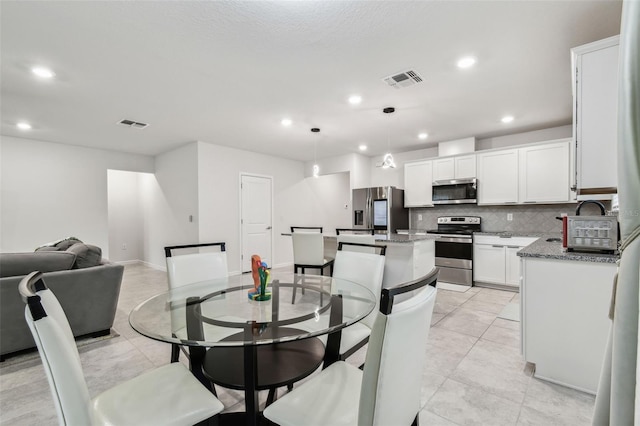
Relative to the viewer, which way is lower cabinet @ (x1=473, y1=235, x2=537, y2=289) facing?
toward the camera

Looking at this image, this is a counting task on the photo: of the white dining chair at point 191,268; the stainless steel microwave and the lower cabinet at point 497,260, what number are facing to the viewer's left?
0

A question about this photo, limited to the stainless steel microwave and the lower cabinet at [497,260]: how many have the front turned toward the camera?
2

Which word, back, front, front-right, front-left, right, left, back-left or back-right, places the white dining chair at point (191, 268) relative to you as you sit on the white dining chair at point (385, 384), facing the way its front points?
front

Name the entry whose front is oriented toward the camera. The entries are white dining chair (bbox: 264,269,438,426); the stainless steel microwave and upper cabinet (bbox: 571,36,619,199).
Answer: the stainless steel microwave

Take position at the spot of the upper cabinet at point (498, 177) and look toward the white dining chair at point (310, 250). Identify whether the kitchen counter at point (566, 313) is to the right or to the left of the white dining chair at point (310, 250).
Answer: left

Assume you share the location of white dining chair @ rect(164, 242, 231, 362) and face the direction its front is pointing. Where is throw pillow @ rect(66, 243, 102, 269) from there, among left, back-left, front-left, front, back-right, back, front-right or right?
back

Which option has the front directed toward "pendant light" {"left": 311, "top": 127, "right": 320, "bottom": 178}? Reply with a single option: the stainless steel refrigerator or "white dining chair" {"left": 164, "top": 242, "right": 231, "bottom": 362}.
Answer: the stainless steel refrigerator

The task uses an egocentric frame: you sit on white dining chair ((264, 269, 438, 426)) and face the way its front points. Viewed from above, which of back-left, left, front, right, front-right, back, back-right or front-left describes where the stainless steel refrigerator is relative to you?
front-right

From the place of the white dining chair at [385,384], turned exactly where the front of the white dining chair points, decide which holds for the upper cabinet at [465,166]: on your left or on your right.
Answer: on your right

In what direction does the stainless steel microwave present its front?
toward the camera

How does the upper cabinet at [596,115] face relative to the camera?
to the viewer's left

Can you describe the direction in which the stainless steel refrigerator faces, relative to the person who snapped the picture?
facing the viewer and to the left of the viewer

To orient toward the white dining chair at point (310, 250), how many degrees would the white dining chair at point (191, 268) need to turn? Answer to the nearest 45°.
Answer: approximately 90° to its left

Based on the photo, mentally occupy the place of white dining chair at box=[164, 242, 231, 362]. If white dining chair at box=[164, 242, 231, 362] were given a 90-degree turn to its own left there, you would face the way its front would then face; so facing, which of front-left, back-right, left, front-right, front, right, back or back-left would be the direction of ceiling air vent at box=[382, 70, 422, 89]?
front-right

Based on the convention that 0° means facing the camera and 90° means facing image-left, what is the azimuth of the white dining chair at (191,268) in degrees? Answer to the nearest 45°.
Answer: approximately 315°

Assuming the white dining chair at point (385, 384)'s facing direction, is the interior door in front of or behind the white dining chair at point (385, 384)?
in front
